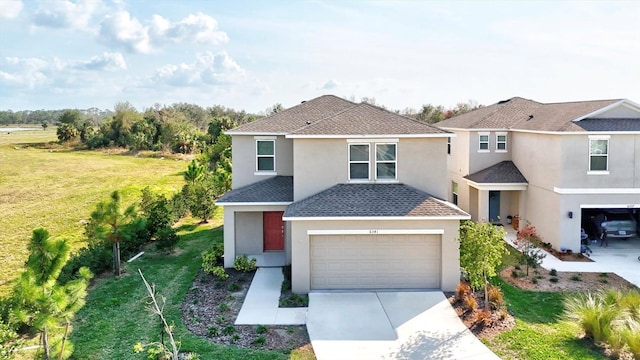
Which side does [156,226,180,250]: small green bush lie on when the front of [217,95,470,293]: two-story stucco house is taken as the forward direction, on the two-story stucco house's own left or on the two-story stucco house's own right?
on the two-story stucco house's own right

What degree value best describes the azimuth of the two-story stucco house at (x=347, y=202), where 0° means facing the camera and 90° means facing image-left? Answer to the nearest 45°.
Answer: approximately 0°

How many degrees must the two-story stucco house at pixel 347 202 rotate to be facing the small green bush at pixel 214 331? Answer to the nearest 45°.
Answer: approximately 45° to its right

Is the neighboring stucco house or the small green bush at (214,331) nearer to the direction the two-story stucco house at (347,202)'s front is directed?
the small green bush

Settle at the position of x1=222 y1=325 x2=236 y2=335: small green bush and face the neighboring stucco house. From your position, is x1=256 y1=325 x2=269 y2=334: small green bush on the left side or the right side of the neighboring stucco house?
right

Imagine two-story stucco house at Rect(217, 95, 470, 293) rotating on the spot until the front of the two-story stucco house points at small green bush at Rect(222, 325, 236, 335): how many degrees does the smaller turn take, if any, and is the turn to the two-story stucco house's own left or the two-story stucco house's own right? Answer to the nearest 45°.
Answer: approximately 45° to the two-story stucco house's own right

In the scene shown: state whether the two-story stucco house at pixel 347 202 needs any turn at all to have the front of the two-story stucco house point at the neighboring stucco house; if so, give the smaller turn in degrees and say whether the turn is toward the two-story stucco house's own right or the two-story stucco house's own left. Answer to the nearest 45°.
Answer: approximately 135° to the two-story stucco house's own left

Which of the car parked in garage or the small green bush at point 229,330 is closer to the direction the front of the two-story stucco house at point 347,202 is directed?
the small green bush

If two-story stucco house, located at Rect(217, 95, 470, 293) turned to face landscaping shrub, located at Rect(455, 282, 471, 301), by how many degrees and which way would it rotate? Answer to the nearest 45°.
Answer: approximately 45° to its left

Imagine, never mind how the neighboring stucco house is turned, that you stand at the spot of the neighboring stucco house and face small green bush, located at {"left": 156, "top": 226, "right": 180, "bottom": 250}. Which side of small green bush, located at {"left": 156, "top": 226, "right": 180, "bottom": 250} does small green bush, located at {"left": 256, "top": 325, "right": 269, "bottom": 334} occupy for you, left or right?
left

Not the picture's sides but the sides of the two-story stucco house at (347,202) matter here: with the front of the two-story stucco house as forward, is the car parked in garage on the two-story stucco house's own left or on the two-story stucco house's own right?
on the two-story stucco house's own left

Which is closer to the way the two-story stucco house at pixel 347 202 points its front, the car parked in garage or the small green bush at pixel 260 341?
the small green bush
